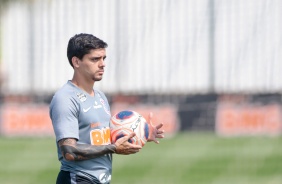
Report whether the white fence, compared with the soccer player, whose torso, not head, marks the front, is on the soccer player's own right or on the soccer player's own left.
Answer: on the soccer player's own left

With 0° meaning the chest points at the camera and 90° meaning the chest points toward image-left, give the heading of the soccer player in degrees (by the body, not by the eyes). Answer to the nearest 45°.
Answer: approximately 315°
